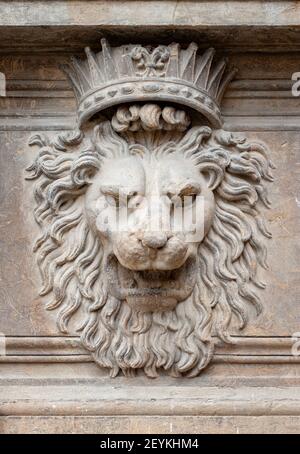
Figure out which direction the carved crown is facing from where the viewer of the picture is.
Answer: facing the viewer

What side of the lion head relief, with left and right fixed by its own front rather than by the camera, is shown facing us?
front
